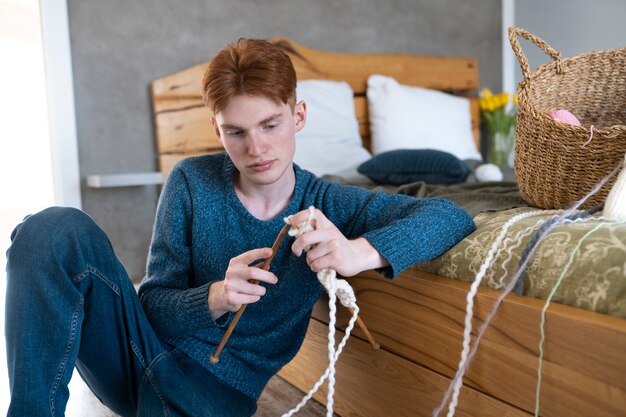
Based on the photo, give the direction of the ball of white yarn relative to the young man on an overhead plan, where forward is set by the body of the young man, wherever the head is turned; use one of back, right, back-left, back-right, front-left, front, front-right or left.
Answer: back

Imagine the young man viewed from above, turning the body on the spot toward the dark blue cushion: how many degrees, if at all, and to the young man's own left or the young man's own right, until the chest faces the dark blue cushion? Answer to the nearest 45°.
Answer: approximately 180°

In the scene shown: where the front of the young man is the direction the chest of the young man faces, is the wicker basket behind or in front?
behind

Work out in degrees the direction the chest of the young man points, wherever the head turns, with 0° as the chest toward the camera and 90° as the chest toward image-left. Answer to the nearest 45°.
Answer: approximately 45°

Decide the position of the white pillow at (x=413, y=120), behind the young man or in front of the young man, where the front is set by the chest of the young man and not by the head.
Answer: behind

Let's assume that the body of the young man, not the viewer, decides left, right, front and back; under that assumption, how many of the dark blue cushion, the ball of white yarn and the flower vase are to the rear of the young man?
3

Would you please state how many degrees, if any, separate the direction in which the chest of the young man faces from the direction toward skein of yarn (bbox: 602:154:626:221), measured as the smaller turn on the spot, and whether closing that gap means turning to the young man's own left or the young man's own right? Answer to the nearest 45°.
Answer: approximately 135° to the young man's own left

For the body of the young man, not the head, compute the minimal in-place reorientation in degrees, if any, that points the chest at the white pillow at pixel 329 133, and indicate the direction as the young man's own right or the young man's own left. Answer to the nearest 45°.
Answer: approximately 135° to the young man's own right
